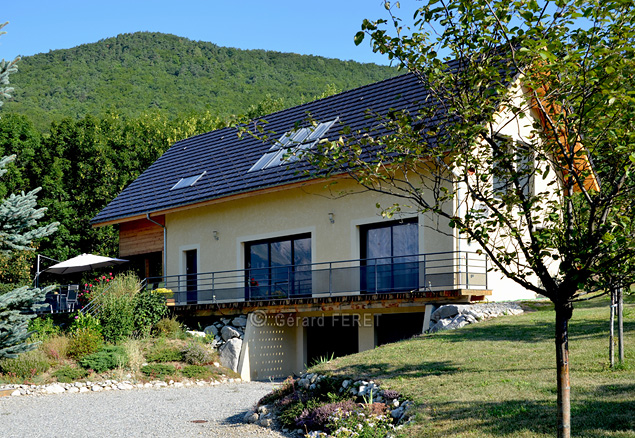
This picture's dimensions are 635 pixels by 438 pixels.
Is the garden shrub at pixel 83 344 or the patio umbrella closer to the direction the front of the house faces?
the garden shrub

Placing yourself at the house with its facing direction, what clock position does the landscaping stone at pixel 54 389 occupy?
The landscaping stone is roughly at 12 o'clock from the house.

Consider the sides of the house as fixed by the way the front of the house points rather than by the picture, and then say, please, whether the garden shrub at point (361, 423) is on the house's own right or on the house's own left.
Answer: on the house's own left

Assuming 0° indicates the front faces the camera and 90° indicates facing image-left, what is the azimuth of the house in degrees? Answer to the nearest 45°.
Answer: approximately 45°

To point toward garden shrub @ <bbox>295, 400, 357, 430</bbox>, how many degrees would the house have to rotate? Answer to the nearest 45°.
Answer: approximately 45° to its left

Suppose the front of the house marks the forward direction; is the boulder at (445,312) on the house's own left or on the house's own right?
on the house's own left

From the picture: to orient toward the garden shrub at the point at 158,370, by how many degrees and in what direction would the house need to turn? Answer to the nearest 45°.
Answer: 0° — it already faces it

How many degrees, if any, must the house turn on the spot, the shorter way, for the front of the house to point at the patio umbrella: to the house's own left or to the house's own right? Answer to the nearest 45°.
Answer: approximately 90° to the house's own right

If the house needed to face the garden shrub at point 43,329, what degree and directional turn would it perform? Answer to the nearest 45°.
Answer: approximately 45° to its right
